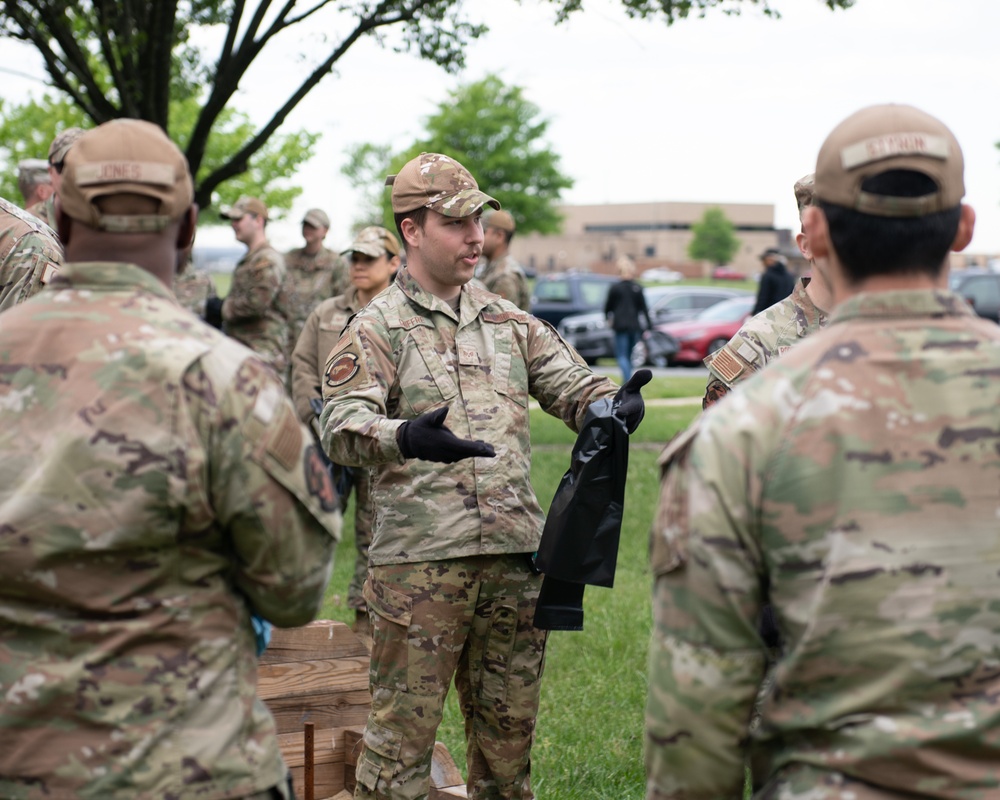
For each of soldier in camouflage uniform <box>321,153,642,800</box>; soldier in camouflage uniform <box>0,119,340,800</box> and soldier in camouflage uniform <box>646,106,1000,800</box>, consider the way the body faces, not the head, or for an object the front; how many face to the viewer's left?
0

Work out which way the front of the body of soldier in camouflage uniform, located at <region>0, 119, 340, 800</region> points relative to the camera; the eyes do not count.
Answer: away from the camera

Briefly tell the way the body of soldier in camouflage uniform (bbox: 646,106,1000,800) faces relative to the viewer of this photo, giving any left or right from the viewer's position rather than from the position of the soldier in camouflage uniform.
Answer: facing away from the viewer

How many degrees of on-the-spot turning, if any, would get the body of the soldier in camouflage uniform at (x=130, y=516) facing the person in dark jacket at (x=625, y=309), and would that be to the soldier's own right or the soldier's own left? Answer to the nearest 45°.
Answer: approximately 45° to the soldier's own right

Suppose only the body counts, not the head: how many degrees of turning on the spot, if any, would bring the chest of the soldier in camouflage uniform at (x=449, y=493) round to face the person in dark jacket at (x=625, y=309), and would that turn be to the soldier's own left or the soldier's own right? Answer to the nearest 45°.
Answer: approximately 135° to the soldier's own left

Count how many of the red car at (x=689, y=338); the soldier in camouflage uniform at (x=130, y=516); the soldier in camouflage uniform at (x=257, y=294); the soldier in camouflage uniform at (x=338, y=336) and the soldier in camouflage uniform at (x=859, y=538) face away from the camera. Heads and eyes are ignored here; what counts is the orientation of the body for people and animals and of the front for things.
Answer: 2

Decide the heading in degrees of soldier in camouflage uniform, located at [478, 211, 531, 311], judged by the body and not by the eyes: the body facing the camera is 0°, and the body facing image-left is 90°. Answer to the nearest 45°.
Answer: approximately 90°

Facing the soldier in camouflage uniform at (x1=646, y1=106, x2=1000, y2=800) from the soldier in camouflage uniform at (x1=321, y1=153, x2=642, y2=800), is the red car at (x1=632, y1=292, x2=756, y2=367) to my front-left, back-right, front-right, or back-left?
back-left

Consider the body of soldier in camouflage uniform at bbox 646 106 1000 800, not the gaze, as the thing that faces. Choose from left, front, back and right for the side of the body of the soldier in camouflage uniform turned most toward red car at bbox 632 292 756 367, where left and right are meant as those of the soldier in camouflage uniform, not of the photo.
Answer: front

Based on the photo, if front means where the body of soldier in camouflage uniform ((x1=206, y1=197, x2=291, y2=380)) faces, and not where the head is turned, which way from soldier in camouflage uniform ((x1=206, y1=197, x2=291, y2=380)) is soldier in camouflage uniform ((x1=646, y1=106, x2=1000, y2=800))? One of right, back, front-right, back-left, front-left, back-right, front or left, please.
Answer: left

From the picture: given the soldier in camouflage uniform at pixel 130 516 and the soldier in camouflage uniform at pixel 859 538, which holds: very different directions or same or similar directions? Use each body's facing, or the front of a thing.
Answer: same or similar directions

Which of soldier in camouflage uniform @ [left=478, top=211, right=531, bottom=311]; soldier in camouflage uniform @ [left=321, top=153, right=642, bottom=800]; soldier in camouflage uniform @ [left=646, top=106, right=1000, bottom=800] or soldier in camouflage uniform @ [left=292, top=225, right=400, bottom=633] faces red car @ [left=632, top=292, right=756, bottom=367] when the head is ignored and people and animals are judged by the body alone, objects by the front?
soldier in camouflage uniform @ [left=646, top=106, right=1000, bottom=800]

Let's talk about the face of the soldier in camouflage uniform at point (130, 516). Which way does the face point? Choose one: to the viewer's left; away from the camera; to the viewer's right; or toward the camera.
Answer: away from the camera

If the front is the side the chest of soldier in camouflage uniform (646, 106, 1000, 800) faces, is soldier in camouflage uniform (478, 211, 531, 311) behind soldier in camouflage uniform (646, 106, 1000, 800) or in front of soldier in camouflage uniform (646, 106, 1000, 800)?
in front

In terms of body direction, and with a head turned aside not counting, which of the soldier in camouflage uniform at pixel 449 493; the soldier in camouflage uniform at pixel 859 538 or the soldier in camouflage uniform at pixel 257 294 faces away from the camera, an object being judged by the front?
the soldier in camouflage uniform at pixel 859 538

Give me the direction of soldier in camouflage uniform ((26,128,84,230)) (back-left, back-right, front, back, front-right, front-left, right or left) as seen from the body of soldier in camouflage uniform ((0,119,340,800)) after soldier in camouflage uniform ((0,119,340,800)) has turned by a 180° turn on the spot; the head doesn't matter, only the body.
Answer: back
